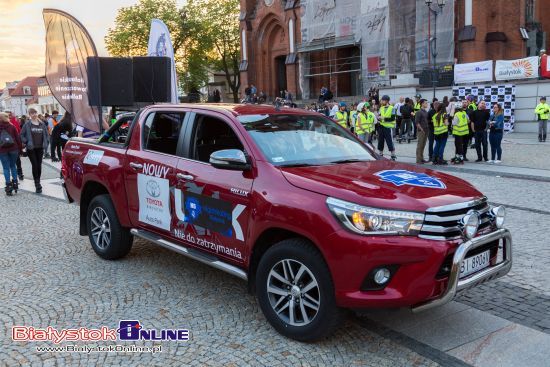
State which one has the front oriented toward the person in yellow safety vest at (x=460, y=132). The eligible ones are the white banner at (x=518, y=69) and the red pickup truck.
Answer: the white banner

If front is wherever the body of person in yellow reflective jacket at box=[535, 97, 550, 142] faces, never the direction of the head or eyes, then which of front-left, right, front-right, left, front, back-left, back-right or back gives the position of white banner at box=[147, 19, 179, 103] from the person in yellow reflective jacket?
front-right

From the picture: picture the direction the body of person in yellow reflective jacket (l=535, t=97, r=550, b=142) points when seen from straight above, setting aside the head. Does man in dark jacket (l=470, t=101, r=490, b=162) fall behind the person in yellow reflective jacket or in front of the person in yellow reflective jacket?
in front

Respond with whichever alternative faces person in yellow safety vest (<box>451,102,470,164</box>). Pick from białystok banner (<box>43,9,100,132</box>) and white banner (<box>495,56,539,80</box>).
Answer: the white banner

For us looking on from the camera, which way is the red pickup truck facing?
facing the viewer and to the right of the viewer

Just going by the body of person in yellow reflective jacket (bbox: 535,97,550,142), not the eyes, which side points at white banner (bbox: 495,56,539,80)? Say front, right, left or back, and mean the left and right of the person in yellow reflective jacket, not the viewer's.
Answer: back
